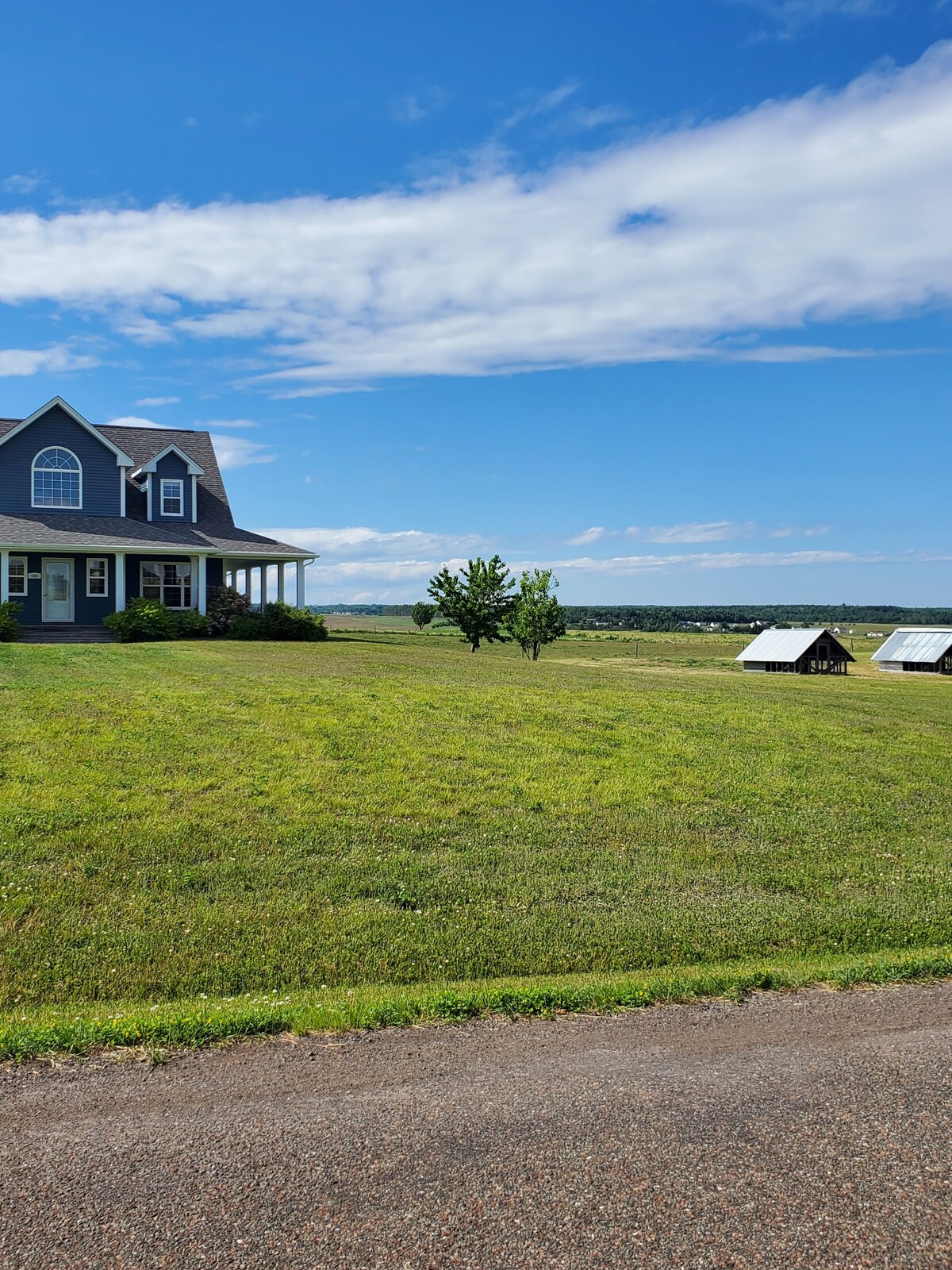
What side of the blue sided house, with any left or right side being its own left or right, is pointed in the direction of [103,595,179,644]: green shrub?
front

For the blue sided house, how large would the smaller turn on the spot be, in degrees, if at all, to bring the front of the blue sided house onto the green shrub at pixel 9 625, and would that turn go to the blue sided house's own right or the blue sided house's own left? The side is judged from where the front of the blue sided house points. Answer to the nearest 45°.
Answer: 0° — it already faces it

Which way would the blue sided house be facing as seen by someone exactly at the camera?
facing the viewer

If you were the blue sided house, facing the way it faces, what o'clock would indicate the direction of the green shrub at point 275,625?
The green shrub is roughly at 10 o'clock from the blue sided house.

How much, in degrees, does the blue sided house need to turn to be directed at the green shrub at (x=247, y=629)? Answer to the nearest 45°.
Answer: approximately 45° to its left
